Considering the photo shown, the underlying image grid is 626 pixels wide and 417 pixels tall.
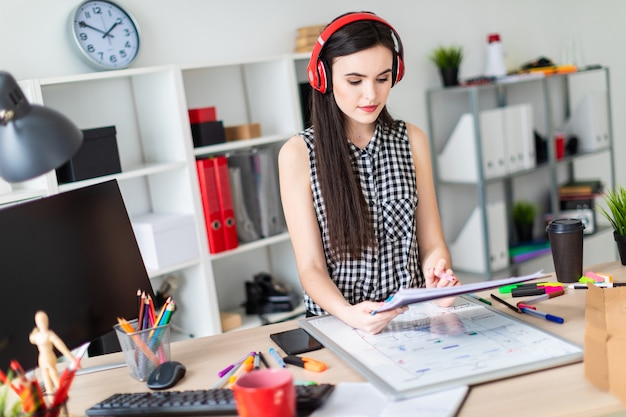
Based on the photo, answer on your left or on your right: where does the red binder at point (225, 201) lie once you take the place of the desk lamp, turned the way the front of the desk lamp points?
on your left

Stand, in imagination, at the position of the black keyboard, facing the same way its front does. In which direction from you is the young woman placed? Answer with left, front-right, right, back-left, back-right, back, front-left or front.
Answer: back-left

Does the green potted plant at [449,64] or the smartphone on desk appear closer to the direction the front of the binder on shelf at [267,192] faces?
the smartphone on desk

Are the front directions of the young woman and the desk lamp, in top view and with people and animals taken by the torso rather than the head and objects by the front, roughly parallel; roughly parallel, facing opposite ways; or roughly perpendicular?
roughly perpendicular

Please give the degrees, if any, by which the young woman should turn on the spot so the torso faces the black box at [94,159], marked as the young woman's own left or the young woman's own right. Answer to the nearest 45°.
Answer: approximately 180°

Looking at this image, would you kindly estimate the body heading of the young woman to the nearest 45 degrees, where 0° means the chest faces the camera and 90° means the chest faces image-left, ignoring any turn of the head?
approximately 315°

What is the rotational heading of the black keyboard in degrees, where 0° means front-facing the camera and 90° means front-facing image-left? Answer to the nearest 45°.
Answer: approximately 0°

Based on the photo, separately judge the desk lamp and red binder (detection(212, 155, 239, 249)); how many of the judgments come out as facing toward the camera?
1

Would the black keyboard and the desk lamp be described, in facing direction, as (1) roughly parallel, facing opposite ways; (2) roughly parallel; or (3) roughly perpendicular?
roughly perpendicular

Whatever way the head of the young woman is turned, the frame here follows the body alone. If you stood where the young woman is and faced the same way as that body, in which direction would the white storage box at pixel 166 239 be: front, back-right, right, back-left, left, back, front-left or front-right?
back

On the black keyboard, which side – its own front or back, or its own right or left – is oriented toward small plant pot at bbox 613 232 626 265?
left

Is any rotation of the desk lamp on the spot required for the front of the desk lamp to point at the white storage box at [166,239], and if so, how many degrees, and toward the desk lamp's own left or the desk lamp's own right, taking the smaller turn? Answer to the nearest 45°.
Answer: approximately 90° to the desk lamp's own left
